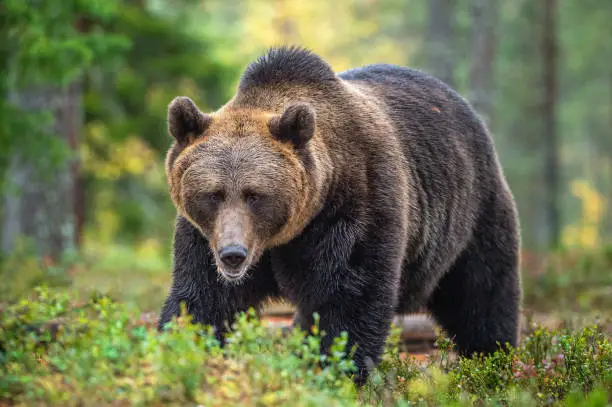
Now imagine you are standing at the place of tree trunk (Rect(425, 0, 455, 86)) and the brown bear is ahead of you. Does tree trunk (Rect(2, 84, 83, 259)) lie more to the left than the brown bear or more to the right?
right

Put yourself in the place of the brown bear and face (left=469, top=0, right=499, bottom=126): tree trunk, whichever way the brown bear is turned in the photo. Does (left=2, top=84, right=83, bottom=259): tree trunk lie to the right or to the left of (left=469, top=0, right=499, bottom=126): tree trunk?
left

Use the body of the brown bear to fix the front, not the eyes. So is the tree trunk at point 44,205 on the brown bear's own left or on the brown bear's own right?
on the brown bear's own right

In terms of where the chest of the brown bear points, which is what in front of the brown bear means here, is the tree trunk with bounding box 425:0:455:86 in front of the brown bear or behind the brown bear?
behind

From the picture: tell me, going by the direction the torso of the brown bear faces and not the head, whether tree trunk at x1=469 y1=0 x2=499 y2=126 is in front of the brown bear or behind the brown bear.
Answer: behind

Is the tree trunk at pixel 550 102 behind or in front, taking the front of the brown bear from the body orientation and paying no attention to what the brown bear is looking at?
behind

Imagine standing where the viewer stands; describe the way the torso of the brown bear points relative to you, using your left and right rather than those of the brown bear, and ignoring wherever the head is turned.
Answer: facing the viewer and to the left of the viewer

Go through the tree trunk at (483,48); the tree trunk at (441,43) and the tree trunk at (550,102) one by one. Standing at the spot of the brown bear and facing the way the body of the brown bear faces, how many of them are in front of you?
0
